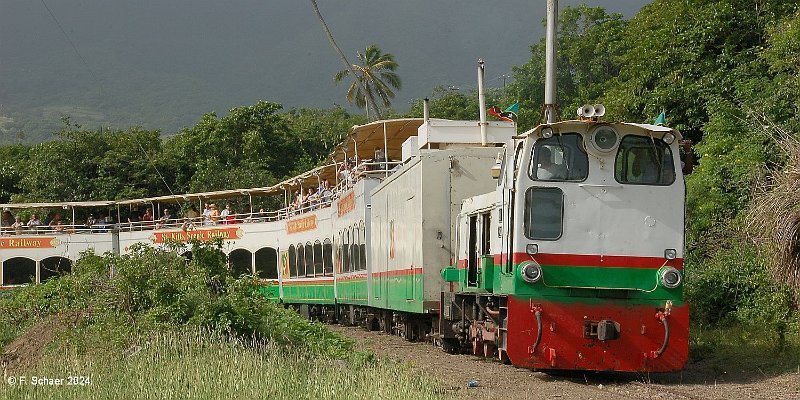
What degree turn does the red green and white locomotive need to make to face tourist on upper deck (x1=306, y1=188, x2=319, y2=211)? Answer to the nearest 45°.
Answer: approximately 180°

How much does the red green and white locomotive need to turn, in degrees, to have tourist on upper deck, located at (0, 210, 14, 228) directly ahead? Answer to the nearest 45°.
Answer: approximately 135° to its right

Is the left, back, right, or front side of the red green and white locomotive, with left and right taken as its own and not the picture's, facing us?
front

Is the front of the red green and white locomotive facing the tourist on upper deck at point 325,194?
no

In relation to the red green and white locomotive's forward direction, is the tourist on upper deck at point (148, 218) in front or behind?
behind

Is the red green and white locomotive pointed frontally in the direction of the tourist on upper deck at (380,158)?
no

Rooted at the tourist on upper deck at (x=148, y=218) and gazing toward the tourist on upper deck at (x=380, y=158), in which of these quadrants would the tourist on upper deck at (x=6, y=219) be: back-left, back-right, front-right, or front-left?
back-right
